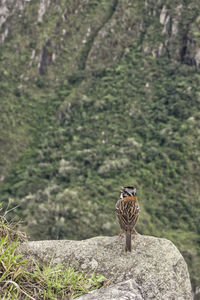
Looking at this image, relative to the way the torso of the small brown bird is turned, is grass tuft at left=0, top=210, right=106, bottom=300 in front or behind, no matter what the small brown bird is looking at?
behind

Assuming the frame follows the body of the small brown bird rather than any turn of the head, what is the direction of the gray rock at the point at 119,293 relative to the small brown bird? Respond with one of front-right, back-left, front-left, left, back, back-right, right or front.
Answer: back

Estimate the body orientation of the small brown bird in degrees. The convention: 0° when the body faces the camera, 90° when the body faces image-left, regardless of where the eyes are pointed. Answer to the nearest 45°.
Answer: approximately 180°
